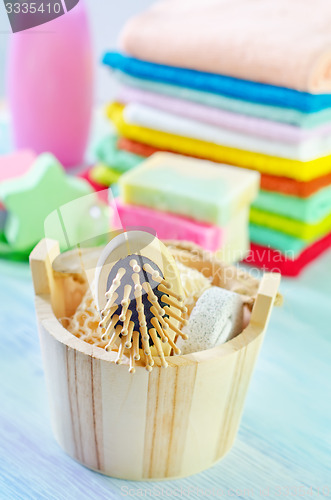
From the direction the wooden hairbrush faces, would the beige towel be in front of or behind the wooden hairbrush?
behind

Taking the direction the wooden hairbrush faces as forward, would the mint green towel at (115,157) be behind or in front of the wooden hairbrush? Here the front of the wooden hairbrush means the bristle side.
behind

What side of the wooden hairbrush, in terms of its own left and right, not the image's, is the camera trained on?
front
